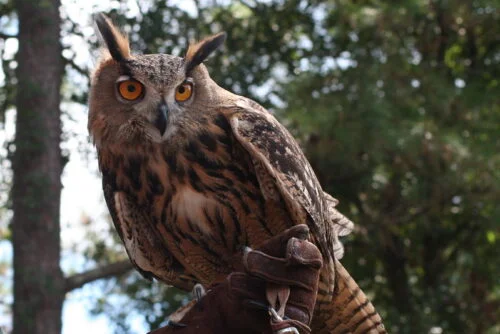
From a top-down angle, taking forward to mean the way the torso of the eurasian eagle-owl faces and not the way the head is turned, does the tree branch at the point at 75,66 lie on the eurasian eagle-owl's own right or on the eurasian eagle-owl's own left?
on the eurasian eagle-owl's own right

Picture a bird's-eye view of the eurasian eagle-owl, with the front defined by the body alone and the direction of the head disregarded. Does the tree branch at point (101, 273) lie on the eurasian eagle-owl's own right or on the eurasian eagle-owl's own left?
on the eurasian eagle-owl's own right

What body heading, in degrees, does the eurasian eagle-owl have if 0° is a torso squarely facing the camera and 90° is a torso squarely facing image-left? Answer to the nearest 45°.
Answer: approximately 45°
